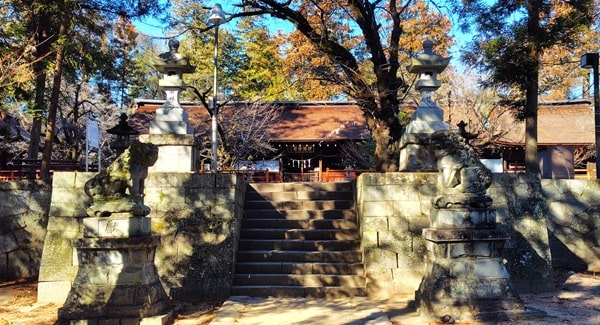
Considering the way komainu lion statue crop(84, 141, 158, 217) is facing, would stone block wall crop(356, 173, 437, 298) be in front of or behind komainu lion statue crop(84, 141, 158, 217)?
in front

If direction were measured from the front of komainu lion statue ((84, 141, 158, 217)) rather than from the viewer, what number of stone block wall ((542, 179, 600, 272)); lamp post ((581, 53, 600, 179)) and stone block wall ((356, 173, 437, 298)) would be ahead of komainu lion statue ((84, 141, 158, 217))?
3

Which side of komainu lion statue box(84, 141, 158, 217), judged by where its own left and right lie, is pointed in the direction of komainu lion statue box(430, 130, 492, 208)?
front

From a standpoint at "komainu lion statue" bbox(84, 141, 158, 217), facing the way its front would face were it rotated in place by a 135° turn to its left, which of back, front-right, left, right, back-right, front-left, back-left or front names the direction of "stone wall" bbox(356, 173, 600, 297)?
back-right

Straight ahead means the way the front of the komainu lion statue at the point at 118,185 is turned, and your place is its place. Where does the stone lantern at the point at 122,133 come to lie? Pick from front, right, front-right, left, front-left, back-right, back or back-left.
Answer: left

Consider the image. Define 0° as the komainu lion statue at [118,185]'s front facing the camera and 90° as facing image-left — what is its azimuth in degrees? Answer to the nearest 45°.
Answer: approximately 270°

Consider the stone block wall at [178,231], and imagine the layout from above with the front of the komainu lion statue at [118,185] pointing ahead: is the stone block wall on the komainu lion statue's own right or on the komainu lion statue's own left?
on the komainu lion statue's own left

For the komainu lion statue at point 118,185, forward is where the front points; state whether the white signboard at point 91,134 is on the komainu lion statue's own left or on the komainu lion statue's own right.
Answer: on the komainu lion statue's own left

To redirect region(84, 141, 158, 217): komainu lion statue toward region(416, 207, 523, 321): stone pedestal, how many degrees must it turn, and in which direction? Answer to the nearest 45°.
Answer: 0° — it already faces it
